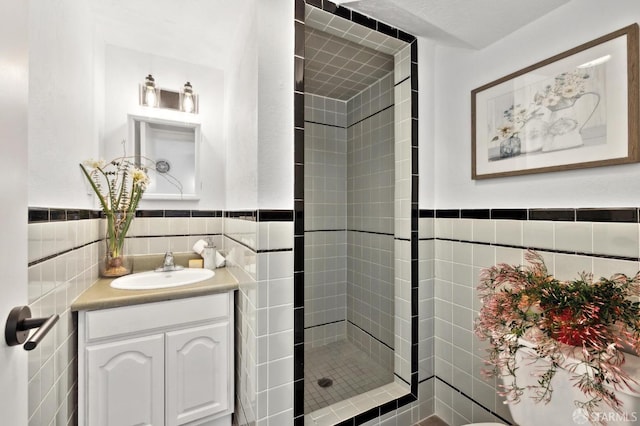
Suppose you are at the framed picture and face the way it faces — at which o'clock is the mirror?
The mirror is roughly at 1 o'clock from the framed picture.

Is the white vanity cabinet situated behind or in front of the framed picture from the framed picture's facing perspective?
in front

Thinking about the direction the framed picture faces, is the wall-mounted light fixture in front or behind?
in front

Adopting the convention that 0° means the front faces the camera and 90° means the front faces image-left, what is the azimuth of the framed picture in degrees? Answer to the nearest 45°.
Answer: approximately 45°
